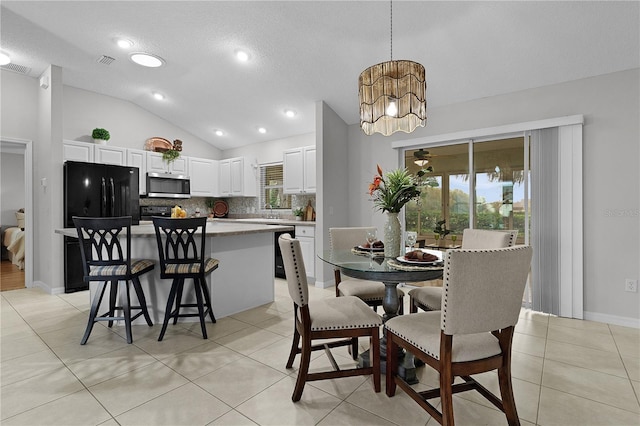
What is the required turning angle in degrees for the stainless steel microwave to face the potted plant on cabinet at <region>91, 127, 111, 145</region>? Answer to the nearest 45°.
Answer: approximately 45° to its right

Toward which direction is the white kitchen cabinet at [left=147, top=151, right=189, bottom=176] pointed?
toward the camera

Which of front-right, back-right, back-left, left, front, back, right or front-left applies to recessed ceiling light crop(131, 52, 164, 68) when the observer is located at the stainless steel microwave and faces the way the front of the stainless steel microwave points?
front

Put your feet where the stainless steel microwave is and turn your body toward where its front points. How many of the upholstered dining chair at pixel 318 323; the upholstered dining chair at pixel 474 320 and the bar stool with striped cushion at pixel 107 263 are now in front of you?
3

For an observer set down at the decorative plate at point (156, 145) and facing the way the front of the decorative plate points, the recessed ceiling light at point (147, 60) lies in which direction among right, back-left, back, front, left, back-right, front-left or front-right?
front

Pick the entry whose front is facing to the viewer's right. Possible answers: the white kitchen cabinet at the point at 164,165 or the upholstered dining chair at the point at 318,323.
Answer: the upholstered dining chair

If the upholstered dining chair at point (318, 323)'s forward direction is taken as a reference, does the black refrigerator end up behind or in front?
behind

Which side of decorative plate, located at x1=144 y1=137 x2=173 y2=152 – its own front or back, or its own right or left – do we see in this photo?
front

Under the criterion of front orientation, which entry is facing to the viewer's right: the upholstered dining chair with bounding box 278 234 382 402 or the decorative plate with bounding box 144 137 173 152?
the upholstered dining chair

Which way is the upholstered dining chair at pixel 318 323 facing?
to the viewer's right

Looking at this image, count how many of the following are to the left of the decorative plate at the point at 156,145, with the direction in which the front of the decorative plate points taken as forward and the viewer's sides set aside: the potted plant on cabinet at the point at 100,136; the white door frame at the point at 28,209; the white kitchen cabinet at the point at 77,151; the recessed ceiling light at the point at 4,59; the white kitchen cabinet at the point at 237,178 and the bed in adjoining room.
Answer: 1

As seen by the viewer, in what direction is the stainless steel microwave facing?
toward the camera

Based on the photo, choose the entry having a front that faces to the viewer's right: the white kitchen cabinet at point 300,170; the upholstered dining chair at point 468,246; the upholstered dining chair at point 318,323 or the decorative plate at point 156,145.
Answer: the upholstered dining chair at point 318,323

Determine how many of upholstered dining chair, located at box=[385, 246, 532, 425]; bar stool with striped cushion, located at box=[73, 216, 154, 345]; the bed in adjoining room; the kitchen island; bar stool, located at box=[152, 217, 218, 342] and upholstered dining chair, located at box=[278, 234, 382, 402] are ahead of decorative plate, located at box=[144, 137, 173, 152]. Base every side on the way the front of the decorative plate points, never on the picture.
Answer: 5

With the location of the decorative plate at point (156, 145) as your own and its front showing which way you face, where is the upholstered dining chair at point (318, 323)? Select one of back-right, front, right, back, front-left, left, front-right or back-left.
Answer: front

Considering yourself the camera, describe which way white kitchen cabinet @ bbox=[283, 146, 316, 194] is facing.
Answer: facing the viewer and to the left of the viewer

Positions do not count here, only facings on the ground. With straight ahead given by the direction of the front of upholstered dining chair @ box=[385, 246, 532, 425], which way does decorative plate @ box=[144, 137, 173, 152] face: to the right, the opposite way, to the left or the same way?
the opposite way

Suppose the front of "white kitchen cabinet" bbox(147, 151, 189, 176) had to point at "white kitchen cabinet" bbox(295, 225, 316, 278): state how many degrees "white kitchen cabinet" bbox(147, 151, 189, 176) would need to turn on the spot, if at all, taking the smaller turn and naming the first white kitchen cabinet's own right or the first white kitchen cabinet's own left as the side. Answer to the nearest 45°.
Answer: approximately 45° to the first white kitchen cabinet's own left

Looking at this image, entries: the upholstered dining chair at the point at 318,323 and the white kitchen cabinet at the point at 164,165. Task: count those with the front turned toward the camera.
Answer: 1

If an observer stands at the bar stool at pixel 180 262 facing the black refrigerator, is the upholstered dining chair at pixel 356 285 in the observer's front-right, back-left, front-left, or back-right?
back-right
